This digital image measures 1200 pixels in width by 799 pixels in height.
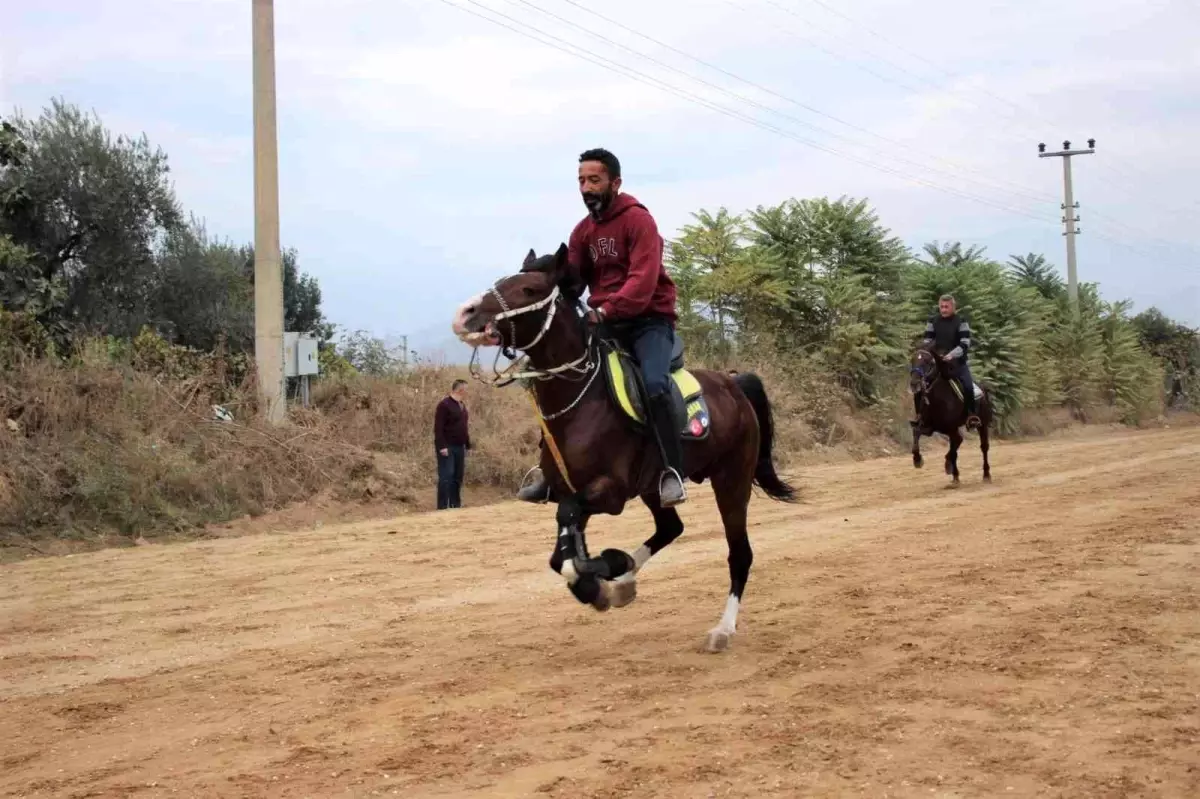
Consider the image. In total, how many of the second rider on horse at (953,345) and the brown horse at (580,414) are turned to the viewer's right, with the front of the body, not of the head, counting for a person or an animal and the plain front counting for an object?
0

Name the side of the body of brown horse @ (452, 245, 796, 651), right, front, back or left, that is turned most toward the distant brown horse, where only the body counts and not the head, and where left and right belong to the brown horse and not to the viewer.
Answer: back

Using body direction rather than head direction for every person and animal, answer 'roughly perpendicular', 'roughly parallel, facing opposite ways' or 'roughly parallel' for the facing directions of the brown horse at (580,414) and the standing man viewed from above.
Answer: roughly perpendicular

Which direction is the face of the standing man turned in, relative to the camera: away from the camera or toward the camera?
toward the camera

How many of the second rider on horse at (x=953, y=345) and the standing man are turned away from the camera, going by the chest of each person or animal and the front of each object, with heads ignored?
0

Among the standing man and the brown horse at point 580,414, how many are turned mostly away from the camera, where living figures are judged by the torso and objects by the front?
0

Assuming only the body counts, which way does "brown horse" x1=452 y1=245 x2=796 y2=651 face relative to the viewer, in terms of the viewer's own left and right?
facing the viewer and to the left of the viewer

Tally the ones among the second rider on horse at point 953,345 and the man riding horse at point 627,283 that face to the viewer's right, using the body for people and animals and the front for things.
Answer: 0

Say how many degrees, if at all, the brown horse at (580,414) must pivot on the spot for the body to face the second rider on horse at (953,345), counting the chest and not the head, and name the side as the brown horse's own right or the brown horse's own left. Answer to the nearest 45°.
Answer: approximately 180°

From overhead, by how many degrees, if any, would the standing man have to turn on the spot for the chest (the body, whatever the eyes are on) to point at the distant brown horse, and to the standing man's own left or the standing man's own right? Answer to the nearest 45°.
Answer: approximately 45° to the standing man's own left

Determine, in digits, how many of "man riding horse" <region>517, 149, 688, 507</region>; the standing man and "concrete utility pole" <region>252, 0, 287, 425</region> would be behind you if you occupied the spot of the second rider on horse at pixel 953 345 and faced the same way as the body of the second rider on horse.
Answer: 0

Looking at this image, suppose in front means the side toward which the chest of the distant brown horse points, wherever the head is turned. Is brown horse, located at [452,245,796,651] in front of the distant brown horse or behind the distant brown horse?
in front

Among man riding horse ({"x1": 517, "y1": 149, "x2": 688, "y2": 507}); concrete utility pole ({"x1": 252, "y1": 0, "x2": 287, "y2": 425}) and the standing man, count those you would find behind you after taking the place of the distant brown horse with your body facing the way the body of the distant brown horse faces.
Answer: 0

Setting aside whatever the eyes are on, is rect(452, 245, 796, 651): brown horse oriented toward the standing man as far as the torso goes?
no

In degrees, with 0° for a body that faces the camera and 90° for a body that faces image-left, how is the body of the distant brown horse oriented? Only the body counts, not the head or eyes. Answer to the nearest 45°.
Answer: approximately 45°

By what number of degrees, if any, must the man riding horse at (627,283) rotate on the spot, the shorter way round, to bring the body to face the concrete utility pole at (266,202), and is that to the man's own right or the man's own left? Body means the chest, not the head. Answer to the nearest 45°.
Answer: approximately 90° to the man's own right

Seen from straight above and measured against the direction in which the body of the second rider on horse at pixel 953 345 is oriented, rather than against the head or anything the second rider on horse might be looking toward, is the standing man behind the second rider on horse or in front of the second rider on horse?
in front

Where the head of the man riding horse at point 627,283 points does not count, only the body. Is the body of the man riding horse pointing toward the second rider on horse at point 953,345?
no

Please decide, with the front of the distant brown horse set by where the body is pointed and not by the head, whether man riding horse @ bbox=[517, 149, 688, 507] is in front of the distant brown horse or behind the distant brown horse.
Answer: in front

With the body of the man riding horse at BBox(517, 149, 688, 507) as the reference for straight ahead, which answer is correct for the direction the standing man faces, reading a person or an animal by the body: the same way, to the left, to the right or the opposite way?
to the left
